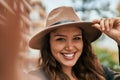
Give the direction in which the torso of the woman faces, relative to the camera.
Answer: toward the camera
